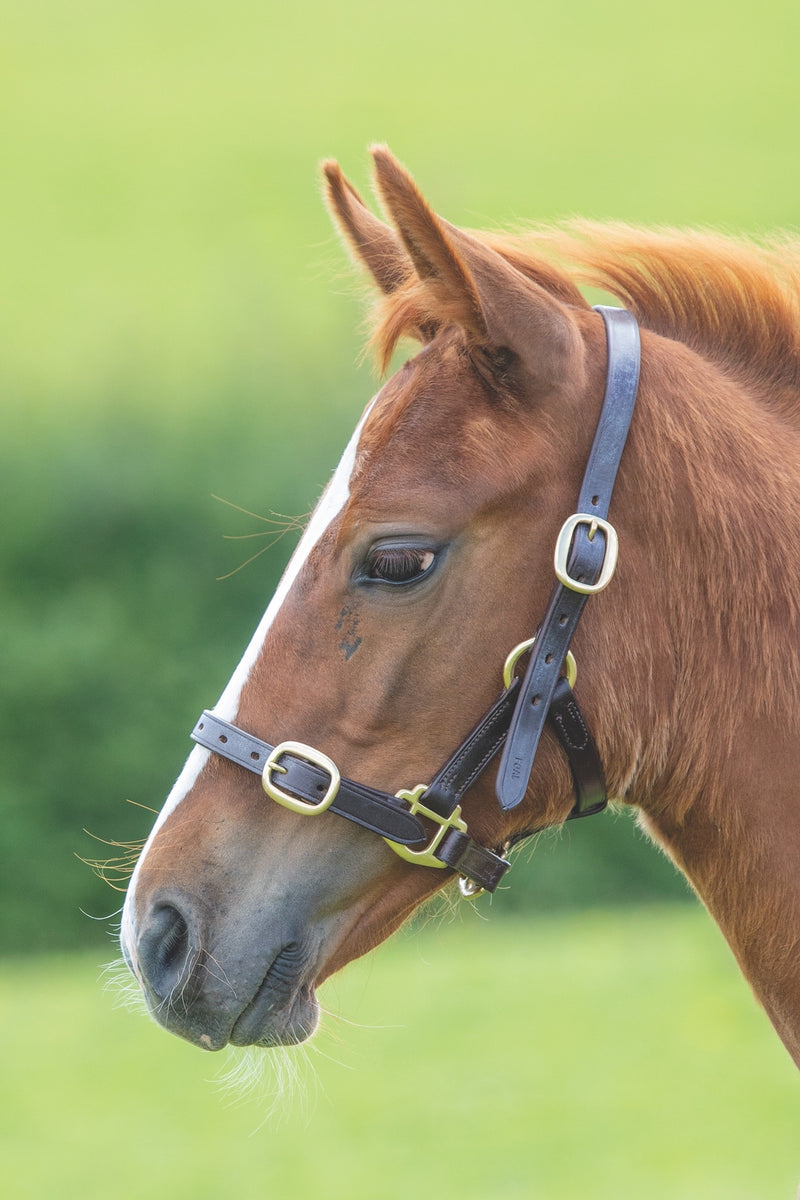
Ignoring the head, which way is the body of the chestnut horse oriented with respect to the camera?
to the viewer's left
